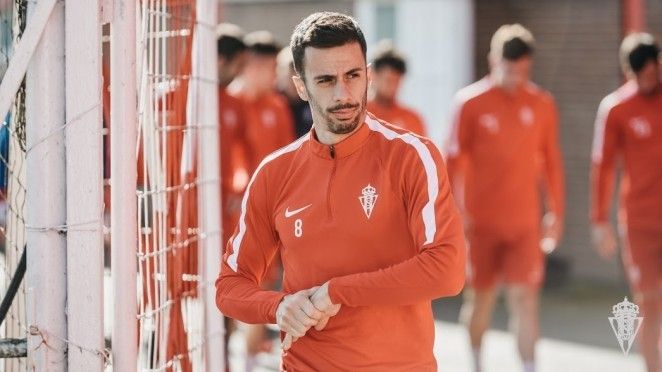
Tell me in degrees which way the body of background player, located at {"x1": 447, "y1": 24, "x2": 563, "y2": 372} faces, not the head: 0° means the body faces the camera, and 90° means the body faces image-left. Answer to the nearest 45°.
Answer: approximately 0°

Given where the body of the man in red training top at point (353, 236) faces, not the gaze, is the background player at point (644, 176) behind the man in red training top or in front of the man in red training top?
behind

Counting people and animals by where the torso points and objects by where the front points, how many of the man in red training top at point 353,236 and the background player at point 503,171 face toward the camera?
2

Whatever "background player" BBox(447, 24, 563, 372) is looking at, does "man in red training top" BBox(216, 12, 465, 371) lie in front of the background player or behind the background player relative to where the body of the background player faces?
in front

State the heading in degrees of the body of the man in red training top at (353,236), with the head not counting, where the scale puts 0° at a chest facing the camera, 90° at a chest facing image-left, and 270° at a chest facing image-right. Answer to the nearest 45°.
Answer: approximately 0°

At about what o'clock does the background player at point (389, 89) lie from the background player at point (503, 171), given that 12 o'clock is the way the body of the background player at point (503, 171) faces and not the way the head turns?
the background player at point (389, 89) is roughly at 4 o'clock from the background player at point (503, 171).

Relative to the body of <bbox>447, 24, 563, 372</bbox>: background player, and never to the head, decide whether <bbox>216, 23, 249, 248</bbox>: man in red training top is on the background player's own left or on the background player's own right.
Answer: on the background player's own right

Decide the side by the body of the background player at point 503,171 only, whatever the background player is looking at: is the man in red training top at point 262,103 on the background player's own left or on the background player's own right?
on the background player's own right
